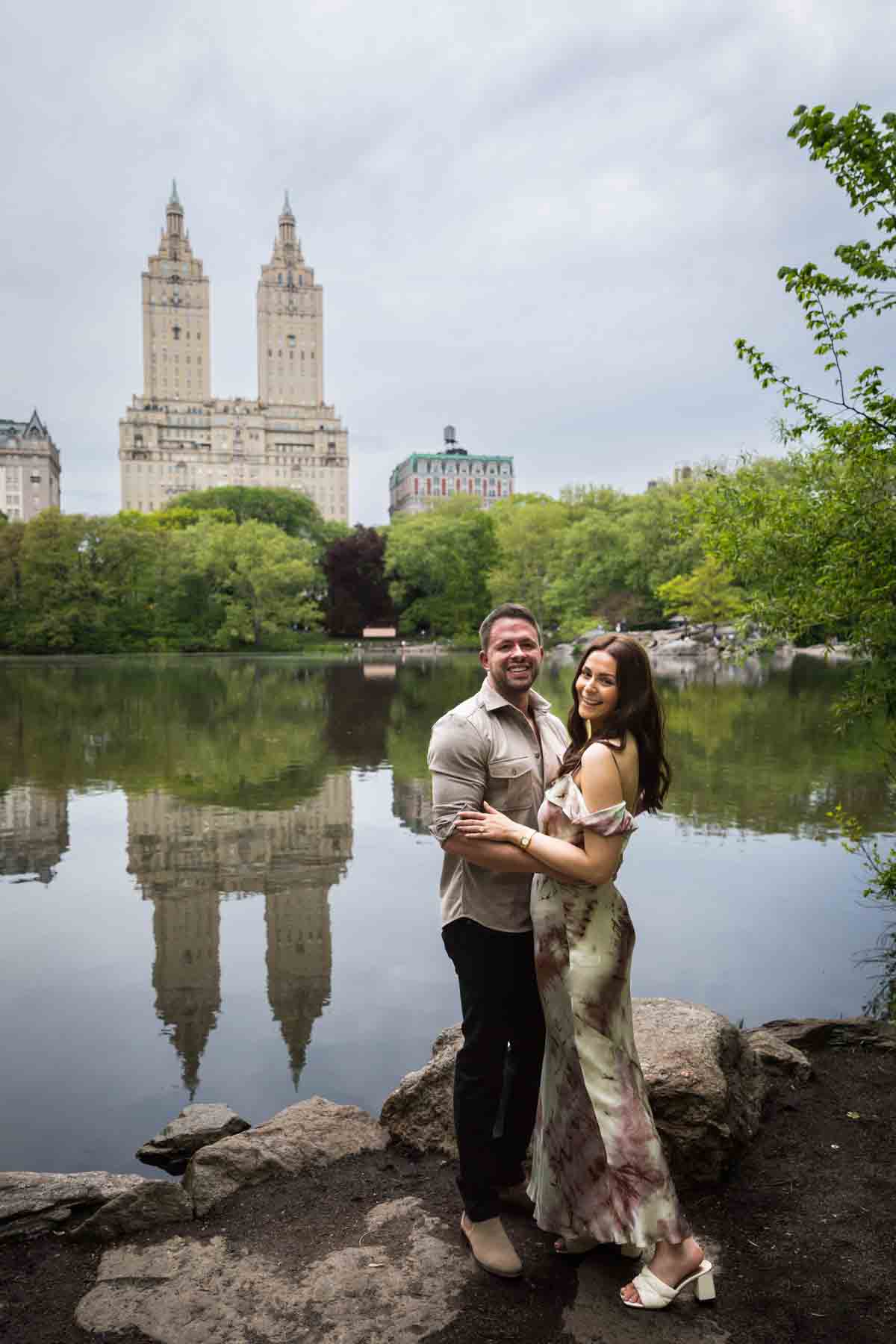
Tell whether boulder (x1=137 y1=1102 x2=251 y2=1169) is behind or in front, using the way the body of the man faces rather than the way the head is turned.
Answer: behind

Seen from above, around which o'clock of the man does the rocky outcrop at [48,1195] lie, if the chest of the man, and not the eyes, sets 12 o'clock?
The rocky outcrop is roughly at 5 o'clock from the man.

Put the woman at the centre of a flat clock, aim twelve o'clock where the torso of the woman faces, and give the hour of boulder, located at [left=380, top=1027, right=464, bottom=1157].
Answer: The boulder is roughly at 2 o'clock from the woman.

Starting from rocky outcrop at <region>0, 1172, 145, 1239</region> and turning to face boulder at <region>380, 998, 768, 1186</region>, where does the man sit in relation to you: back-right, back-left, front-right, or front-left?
front-right

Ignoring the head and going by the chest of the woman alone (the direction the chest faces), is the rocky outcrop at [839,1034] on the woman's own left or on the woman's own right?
on the woman's own right

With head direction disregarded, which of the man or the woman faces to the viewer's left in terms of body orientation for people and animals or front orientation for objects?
the woman

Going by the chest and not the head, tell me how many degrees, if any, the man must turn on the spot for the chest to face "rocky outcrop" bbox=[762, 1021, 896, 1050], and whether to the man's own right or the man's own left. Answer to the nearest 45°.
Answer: approximately 90° to the man's own left

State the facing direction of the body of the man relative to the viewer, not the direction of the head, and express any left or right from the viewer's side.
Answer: facing the viewer and to the right of the viewer

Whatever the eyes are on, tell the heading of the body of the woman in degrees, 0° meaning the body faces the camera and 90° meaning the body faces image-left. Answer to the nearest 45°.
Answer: approximately 90°

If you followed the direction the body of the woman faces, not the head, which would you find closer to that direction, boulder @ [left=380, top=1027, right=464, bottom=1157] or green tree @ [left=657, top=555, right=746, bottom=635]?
the boulder

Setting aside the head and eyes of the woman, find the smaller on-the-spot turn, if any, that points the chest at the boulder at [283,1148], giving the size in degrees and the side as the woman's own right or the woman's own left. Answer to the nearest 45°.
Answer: approximately 45° to the woman's own right
